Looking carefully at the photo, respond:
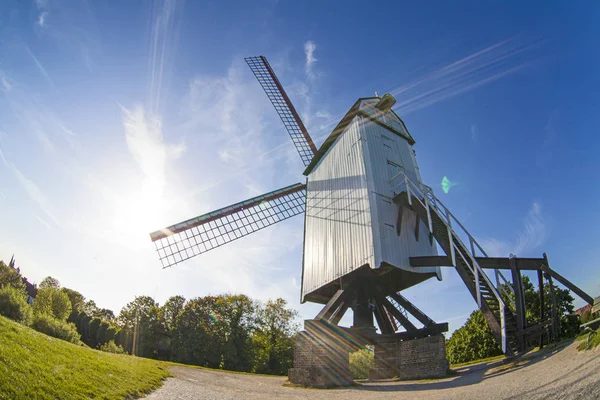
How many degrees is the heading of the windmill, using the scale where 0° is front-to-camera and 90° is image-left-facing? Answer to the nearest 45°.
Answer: approximately 135°

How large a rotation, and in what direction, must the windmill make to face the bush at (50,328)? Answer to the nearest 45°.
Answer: approximately 45° to its left

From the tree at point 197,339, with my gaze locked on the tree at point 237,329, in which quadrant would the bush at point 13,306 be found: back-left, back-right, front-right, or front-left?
back-right

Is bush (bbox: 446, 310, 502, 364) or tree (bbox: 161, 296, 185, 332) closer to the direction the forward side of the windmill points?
the tree

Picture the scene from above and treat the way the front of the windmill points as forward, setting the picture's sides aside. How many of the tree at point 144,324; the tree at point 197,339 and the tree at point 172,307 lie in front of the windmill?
3

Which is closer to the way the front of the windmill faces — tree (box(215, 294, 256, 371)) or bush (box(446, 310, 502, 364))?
the tree
